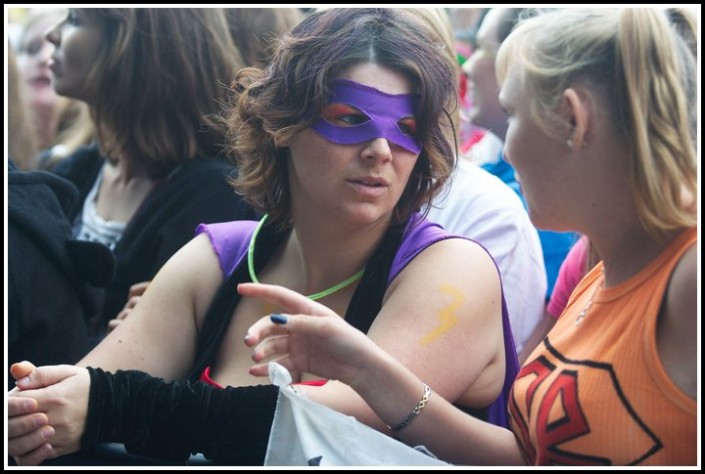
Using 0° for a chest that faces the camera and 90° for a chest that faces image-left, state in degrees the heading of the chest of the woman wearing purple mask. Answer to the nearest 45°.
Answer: approximately 45°

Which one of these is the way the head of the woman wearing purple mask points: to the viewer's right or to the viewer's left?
to the viewer's right
